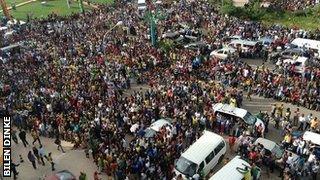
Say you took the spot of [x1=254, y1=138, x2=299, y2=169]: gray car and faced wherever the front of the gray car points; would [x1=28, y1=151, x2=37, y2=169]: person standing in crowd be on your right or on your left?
on your right

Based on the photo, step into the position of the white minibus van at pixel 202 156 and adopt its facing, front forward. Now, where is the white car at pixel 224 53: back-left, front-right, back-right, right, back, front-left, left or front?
back-right

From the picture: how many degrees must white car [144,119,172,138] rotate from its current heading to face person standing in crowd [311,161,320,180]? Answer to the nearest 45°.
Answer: approximately 90° to its left

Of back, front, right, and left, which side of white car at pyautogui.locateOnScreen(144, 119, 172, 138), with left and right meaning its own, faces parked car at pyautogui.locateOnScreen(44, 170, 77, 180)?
front

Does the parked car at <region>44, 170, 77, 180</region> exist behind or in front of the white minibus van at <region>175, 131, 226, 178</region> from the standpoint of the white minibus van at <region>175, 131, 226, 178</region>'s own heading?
in front

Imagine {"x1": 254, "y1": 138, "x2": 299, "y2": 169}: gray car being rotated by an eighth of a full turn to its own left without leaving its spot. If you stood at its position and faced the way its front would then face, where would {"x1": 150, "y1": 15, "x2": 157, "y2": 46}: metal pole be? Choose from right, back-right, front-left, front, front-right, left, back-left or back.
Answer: back-left

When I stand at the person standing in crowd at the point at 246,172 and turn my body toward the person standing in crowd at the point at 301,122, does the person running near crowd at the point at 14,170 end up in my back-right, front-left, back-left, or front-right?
back-left

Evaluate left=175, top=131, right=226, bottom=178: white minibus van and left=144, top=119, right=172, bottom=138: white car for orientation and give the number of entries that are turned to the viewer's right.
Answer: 0

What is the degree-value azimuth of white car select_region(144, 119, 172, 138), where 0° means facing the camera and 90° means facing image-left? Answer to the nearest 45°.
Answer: approximately 45°

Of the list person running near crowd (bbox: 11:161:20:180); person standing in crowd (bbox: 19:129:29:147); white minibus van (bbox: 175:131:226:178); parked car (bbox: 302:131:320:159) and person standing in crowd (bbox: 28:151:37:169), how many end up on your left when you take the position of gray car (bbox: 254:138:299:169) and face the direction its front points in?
1

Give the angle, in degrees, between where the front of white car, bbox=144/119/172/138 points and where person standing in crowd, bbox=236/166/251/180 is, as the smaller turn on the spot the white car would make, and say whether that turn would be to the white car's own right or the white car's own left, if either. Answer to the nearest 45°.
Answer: approximately 90° to the white car's own left
